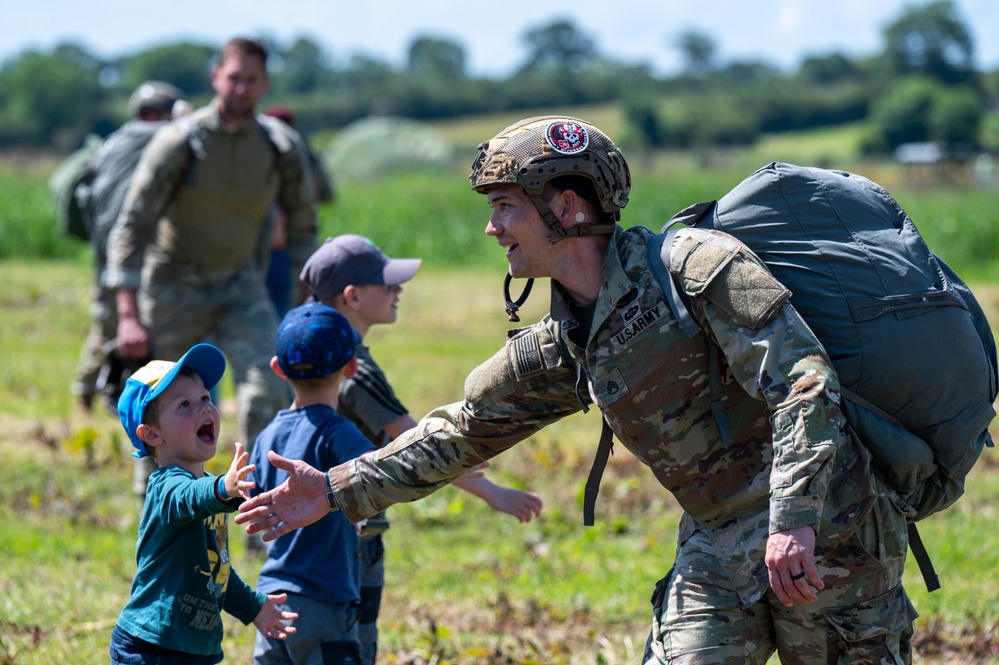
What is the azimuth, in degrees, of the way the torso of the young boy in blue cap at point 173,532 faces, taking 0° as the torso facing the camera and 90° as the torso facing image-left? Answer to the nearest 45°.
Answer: approximately 315°

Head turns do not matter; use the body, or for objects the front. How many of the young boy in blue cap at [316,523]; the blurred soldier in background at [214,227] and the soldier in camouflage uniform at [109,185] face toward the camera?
1

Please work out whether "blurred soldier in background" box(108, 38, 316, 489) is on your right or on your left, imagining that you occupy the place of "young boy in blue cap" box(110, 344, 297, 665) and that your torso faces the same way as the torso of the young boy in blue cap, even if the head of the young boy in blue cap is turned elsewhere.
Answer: on your left

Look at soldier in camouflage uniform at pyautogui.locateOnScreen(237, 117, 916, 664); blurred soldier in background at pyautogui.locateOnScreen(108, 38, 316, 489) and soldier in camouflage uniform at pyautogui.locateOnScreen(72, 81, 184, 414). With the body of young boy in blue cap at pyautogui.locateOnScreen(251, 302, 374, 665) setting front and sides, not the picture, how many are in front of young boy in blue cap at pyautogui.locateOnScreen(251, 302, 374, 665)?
2

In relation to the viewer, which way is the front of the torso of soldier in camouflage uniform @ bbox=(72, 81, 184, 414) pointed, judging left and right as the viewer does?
facing to the right of the viewer

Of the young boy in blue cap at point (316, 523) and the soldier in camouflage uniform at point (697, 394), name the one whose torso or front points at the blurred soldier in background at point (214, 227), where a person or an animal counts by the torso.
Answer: the young boy in blue cap

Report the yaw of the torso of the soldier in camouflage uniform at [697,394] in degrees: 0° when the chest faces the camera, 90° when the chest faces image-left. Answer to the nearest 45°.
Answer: approximately 45°

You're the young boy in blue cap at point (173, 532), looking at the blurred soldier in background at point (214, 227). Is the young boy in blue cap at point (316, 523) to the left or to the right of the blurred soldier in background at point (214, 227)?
right

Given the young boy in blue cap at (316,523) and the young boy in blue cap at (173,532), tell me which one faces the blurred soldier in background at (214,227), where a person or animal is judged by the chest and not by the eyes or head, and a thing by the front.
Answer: the young boy in blue cap at (316,523)

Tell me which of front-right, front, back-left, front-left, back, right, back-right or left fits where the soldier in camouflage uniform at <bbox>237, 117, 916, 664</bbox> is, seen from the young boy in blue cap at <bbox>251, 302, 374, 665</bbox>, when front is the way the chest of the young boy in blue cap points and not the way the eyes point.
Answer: back-right

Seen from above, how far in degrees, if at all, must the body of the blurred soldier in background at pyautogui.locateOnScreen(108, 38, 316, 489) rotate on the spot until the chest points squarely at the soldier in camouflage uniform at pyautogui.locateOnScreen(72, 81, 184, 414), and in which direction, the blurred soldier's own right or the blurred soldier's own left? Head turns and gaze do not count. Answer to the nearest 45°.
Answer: approximately 180°

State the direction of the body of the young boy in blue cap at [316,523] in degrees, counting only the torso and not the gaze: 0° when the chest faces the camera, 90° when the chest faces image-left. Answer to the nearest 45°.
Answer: approximately 180°

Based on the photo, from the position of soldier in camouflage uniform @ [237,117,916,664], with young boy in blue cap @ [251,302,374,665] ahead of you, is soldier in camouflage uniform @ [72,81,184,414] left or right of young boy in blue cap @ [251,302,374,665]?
right

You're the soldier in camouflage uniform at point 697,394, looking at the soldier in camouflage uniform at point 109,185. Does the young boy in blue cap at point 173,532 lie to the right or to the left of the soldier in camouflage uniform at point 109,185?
left
